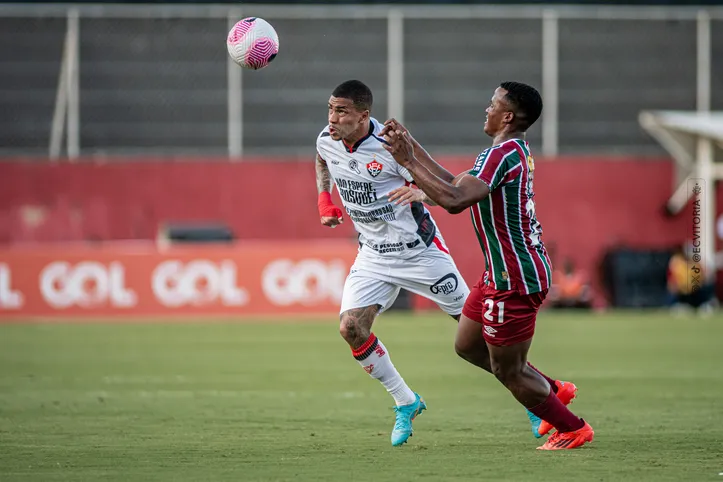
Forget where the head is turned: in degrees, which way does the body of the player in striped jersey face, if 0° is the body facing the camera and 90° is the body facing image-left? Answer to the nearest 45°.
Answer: approximately 90°

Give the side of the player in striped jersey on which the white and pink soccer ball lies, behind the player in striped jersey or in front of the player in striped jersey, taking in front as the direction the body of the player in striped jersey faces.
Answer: in front

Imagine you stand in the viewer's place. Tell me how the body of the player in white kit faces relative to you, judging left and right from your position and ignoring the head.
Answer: facing the viewer and to the left of the viewer

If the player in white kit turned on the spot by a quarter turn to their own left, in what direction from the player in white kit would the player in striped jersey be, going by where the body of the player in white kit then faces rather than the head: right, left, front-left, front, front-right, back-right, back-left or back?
front

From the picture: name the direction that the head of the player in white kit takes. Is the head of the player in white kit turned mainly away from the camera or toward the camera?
toward the camera
